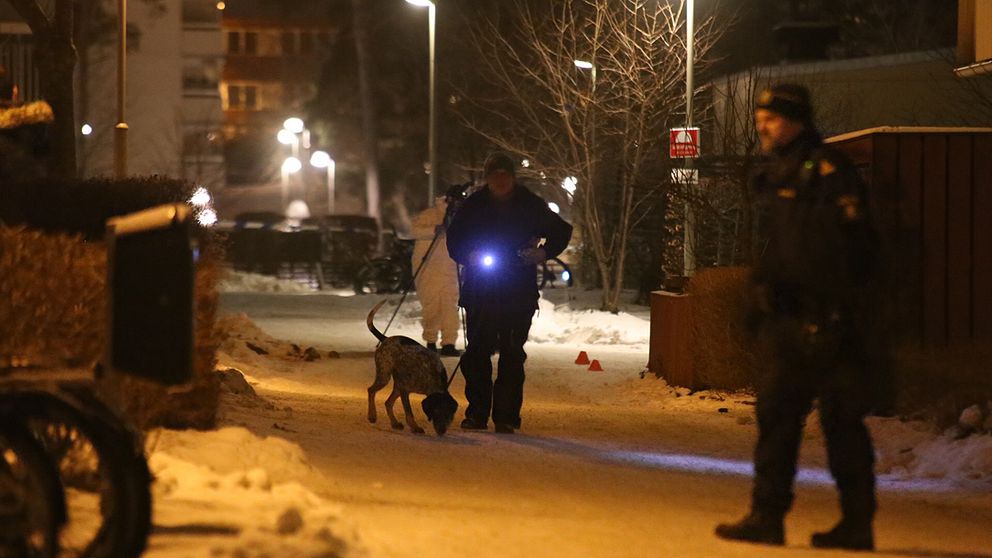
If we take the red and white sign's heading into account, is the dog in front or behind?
in front

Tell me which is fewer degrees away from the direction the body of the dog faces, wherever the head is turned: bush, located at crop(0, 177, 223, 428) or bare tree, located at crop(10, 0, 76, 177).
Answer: the bush

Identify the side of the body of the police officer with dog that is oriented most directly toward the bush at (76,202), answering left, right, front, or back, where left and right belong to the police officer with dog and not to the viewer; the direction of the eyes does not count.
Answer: right

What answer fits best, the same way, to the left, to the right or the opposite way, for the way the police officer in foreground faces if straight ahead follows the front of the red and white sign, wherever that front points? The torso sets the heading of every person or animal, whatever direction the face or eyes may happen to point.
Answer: to the right

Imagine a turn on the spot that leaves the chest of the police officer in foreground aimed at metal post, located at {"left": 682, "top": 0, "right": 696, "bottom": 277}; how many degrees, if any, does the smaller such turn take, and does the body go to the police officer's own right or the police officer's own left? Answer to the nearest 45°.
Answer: approximately 90° to the police officer's own right

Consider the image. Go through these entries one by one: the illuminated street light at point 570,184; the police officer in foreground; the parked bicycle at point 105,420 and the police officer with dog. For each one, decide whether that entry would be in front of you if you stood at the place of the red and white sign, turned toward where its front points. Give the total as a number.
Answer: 3

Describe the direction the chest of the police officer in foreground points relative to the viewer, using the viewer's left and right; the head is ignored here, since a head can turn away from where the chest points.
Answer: facing to the left of the viewer

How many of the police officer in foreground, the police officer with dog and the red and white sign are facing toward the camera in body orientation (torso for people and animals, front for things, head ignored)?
2

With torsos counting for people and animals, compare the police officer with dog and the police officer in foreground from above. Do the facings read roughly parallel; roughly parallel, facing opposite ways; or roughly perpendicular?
roughly perpendicular

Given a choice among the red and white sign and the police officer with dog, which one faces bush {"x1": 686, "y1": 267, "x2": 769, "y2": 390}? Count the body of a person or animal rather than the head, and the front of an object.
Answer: the red and white sign

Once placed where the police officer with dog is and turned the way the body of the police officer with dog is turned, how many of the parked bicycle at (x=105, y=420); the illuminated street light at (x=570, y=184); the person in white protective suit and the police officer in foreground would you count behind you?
2
